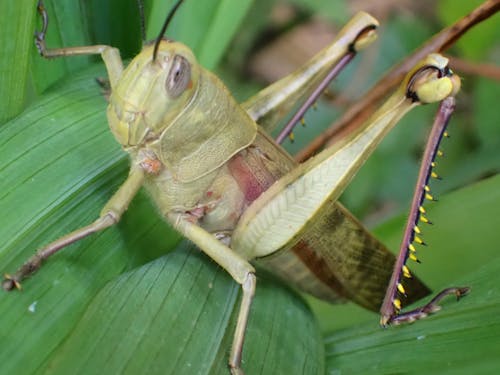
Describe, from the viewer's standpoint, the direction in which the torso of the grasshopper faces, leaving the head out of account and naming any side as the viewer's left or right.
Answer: facing the viewer and to the left of the viewer

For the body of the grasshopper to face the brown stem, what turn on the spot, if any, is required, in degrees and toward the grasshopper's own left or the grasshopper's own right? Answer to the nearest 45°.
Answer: approximately 180°
